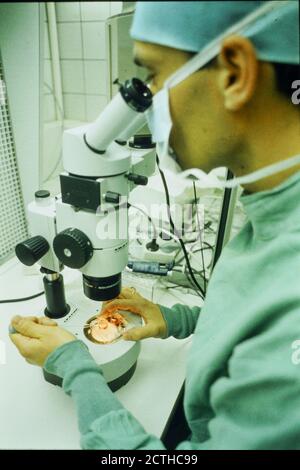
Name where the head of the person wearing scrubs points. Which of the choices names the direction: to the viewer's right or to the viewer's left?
to the viewer's left

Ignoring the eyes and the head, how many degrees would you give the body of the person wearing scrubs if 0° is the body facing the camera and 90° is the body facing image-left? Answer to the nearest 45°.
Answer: approximately 90°
